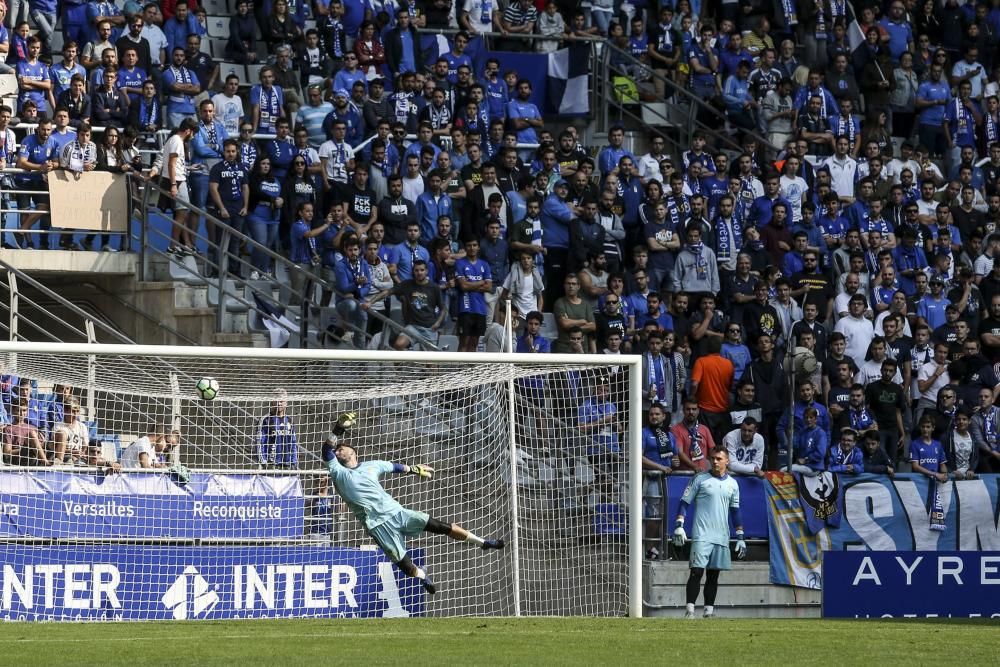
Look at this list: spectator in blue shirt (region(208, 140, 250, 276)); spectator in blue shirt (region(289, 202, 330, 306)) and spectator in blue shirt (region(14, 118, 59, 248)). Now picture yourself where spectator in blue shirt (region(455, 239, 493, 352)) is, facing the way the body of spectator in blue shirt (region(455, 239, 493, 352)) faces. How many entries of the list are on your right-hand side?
3

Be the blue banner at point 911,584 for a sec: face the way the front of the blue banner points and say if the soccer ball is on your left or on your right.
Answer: on your right

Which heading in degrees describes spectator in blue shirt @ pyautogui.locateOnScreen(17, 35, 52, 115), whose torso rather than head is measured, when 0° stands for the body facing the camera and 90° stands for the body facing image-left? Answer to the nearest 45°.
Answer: approximately 0°

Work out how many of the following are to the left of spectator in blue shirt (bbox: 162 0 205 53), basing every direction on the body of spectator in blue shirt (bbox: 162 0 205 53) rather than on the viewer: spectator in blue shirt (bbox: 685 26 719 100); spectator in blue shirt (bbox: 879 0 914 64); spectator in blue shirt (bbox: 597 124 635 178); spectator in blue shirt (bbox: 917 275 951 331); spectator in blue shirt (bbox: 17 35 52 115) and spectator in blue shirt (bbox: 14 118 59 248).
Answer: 4

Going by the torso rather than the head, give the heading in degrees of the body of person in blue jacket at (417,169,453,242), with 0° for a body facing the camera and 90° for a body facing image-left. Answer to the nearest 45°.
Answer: approximately 0°

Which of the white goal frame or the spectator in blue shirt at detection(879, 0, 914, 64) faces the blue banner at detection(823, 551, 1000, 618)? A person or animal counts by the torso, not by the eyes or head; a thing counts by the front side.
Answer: the spectator in blue shirt

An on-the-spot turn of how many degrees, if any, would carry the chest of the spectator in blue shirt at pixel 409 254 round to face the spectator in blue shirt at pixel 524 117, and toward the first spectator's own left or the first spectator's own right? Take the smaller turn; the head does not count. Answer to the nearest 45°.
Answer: approximately 135° to the first spectator's own left

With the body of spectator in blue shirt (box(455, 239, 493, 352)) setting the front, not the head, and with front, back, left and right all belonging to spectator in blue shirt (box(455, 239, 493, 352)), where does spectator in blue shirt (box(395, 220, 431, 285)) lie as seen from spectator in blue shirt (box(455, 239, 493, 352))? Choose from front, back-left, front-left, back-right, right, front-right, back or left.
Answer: right
